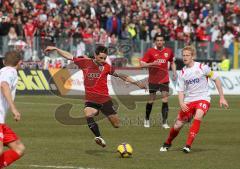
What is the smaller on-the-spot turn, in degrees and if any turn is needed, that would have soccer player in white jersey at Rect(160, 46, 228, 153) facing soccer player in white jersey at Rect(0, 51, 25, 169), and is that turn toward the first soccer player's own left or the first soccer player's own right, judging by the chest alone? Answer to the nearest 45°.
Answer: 0° — they already face them

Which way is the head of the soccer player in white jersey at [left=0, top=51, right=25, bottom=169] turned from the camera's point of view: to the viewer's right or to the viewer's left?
to the viewer's right

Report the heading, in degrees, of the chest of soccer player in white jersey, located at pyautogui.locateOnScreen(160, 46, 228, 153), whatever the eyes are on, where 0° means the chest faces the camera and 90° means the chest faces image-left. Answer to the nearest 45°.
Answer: approximately 45°
